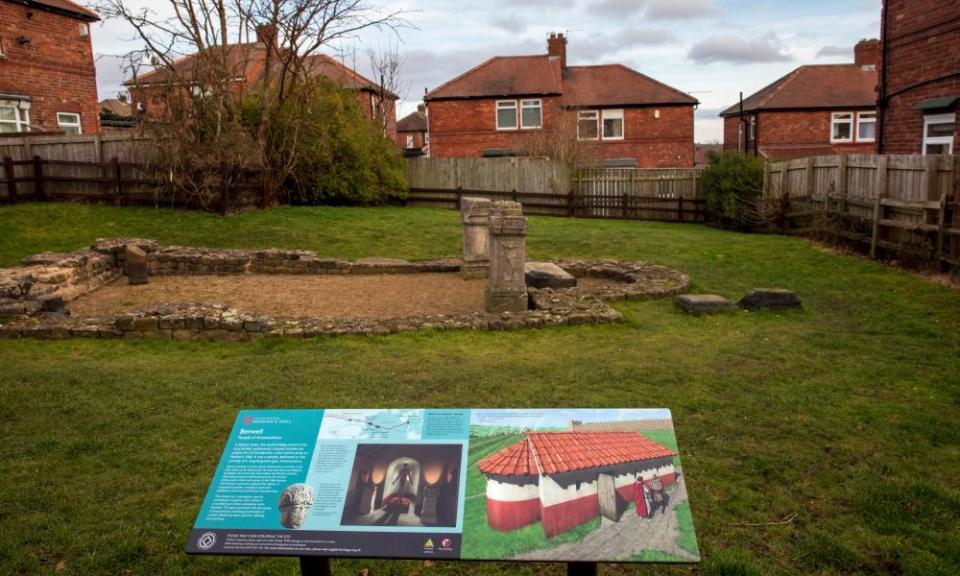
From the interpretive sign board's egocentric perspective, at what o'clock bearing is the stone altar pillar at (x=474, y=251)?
The stone altar pillar is roughly at 6 o'clock from the interpretive sign board.

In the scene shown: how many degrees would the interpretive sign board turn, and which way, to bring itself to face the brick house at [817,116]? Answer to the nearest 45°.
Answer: approximately 135° to its left

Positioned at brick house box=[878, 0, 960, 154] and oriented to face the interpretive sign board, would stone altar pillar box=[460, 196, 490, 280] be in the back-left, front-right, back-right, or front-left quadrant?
front-right

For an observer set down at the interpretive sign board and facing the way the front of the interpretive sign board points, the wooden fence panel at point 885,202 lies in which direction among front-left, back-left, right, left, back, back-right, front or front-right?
back-left

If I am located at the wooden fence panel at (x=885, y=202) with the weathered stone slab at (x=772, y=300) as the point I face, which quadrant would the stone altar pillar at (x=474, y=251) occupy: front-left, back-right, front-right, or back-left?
front-right

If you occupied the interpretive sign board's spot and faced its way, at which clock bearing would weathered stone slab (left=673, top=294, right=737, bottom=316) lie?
The weathered stone slab is roughly at 7 o'clock from the interpretive sign board.

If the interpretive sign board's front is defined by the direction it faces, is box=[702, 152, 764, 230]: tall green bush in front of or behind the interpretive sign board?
behind

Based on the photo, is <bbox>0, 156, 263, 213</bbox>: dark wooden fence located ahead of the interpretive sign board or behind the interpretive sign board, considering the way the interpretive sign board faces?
behind

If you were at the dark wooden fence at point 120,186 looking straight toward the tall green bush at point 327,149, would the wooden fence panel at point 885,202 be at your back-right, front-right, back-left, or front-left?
front-right

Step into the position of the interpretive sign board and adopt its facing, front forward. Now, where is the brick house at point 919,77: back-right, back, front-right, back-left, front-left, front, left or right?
back-left

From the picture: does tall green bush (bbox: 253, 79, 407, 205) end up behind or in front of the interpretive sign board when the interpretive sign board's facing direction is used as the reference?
behind

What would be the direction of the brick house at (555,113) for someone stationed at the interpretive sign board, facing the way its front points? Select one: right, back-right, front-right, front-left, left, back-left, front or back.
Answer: back

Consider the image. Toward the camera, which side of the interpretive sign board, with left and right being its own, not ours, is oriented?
front

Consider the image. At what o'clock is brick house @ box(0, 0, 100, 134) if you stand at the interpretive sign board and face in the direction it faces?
The brick house is roughly at 5 o'clock from the interpretive sign board.
